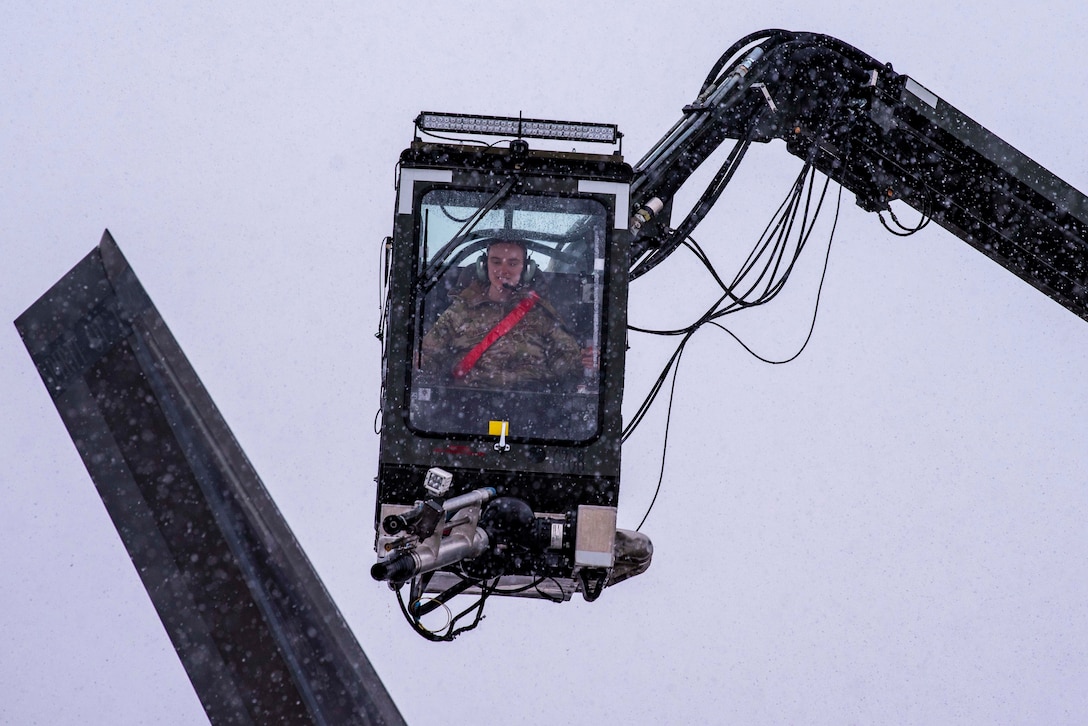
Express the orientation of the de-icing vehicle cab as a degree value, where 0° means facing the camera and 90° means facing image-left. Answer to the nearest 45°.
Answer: approximately 0°
